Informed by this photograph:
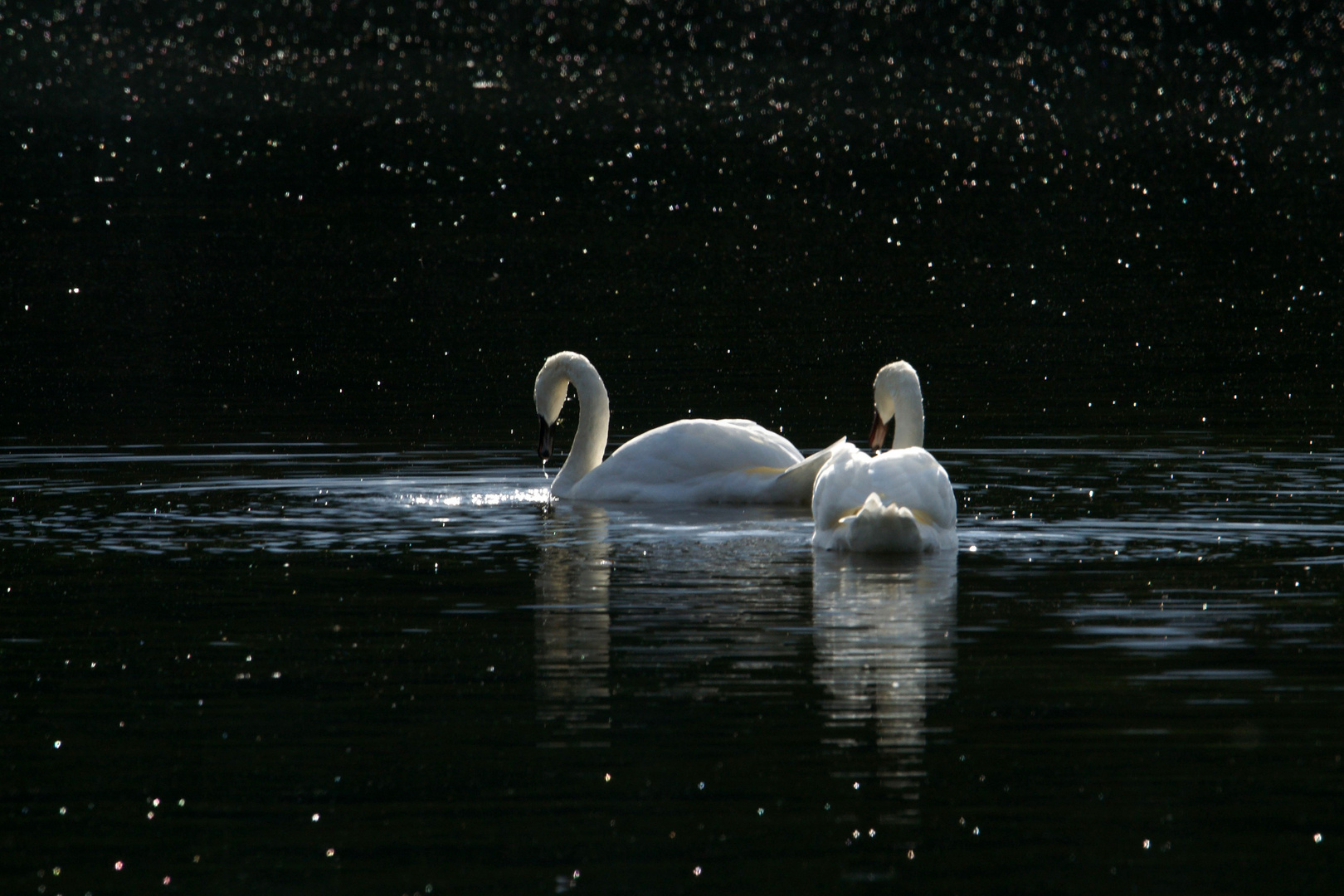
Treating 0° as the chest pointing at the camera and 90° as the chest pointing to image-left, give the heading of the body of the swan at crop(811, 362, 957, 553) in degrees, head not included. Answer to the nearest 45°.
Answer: approximately 180°

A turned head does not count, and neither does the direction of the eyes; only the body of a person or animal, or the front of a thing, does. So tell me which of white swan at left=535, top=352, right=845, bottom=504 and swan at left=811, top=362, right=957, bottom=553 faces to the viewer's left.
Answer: the white swan

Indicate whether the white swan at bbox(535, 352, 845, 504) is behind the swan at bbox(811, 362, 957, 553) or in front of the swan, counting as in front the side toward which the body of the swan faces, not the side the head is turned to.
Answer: in front

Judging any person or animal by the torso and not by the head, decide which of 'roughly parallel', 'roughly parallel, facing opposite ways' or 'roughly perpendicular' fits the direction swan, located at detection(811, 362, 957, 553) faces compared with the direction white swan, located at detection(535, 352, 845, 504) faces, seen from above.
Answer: roughly perpendicular

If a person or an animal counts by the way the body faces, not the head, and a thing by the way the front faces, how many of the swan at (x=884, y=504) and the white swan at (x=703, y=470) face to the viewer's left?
1

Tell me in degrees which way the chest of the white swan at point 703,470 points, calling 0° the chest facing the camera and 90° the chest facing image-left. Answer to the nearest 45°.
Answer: approximately 90°

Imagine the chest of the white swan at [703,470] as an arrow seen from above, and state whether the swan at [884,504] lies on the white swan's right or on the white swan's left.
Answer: on the white swan's left
